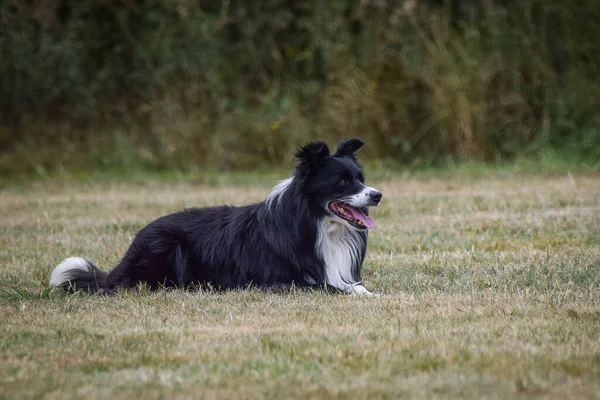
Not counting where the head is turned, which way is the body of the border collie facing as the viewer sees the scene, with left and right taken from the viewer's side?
facing to the right of the viewer
